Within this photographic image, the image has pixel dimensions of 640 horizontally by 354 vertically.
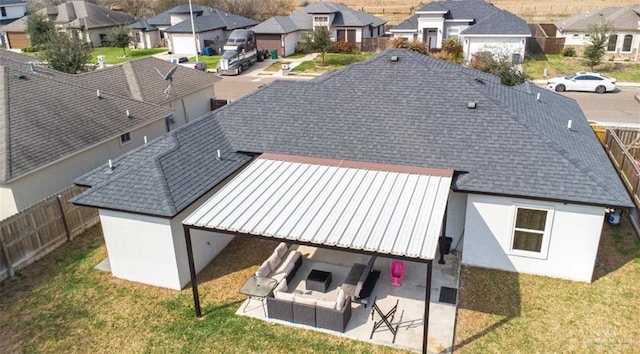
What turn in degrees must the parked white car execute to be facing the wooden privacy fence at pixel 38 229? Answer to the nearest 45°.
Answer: approximately 45° to its left

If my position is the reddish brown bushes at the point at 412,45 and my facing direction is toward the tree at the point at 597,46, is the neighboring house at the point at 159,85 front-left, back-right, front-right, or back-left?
back-right

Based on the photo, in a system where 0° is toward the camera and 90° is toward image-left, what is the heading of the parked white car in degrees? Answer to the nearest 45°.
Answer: approximately 90°

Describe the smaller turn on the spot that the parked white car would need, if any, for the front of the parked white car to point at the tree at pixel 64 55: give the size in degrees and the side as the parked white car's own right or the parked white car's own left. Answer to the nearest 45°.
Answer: approximately 45° to the parked white car's own left

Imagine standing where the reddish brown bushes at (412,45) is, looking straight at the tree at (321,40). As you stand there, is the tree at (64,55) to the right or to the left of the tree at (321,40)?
left
